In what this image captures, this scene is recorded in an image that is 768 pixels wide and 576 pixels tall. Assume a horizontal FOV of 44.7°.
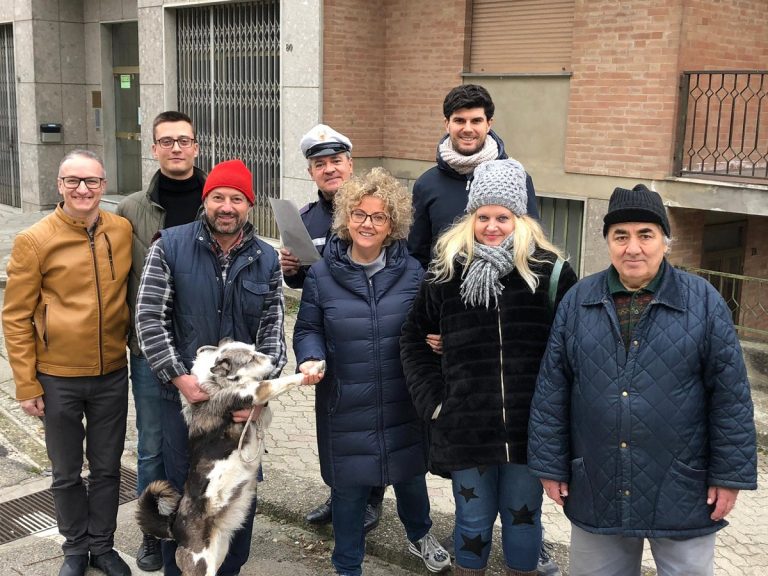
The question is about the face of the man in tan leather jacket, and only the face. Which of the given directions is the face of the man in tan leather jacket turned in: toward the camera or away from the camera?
toward the camera

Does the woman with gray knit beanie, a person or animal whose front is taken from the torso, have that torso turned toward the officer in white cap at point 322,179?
no

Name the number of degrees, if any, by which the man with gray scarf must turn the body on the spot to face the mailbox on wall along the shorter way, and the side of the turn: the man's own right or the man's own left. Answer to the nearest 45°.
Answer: approximately 135° to the man's own right

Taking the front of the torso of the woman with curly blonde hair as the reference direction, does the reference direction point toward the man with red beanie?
no

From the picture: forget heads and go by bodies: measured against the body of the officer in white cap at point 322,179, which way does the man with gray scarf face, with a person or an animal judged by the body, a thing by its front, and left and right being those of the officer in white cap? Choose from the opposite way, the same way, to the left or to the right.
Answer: the same way

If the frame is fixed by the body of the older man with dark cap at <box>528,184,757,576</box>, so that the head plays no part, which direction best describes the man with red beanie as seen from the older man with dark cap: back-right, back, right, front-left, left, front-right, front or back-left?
right

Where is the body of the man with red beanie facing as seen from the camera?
toward the camera

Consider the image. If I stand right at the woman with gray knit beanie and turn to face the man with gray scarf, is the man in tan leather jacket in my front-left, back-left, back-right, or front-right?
front-left

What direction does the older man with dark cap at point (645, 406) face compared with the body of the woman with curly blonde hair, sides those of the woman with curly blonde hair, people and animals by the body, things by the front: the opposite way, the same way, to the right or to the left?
the same way

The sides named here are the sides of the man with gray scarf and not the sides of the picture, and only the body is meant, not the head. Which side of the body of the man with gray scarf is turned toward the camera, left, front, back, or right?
front

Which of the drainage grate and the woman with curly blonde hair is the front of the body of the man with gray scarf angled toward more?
the woman with curly blonde hair

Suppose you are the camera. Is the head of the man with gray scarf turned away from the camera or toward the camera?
toward the camera

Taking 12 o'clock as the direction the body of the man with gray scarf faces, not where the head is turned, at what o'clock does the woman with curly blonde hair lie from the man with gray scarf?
The woman with curly blonde hair is roughly at 1 o'clock from the man with gray scarf.

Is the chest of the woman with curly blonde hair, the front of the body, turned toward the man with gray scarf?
no

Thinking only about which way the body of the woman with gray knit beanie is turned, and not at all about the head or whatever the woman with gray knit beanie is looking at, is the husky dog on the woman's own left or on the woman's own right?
on the woman's own right

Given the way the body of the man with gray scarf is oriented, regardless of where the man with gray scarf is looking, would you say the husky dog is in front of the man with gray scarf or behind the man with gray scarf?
in front

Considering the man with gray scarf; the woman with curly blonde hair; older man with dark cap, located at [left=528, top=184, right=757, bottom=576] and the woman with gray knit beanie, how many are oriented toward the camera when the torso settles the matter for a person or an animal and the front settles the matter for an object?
4
